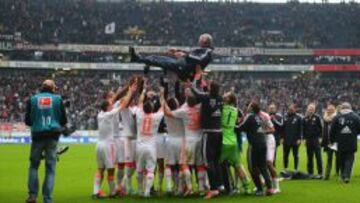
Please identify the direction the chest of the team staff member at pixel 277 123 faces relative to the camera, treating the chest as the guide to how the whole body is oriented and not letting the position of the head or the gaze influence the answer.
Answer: to the viewer's left

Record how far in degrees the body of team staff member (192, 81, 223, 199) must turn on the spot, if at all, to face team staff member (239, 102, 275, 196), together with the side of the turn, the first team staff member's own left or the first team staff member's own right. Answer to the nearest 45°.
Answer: approximately 90° to the first team staff member's own right

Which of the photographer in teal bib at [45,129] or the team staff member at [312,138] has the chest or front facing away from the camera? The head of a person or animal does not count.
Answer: the photographer in teal bib at [45,129]

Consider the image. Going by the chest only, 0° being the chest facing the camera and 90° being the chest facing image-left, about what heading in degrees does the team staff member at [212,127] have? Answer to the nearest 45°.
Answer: approximately 135°

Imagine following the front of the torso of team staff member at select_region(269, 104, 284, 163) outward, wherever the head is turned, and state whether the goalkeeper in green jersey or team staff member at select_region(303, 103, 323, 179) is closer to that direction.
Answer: the goalkeeper in green jersey

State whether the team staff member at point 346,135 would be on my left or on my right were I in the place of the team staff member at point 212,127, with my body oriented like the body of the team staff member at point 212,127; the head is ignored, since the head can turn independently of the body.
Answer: on my right

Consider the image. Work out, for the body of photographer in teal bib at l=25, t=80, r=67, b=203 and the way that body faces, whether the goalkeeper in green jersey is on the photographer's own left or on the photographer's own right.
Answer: on the photographer's own right

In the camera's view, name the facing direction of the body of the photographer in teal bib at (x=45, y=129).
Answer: away from the camera
